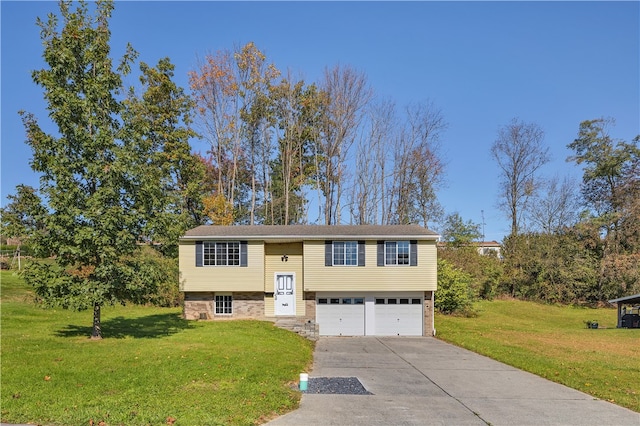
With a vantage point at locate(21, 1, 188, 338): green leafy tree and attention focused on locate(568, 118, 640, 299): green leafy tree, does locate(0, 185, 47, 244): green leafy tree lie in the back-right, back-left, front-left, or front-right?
back-left

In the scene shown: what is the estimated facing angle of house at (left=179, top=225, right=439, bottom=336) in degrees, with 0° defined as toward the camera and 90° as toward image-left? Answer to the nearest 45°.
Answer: approximately 0°

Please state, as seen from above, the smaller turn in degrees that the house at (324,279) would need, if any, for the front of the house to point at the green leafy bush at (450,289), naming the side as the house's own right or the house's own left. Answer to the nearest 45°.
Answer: approximately 135° to the house's own left
